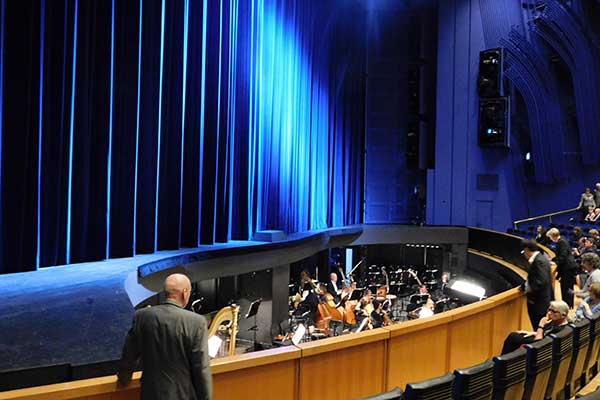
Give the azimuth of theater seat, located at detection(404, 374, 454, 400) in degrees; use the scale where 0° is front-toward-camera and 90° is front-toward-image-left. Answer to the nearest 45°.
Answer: approximately 135°

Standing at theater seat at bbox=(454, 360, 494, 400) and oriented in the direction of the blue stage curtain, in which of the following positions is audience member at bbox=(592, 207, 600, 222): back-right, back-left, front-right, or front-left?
front-right

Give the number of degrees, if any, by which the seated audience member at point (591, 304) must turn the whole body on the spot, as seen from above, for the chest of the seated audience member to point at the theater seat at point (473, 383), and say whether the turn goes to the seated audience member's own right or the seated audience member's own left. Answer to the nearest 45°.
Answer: approximately 90° to the seated audience member's own left

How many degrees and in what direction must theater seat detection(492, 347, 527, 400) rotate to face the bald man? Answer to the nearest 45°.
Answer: approximately 90° to its left

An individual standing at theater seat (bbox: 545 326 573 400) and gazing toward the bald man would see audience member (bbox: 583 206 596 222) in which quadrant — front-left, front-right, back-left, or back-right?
back-right

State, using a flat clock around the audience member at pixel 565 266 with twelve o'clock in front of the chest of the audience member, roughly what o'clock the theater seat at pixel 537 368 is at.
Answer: The theater seat is roughly at 9 o'clock from the audience member.

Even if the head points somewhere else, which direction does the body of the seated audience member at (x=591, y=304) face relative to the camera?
to the viewer's left

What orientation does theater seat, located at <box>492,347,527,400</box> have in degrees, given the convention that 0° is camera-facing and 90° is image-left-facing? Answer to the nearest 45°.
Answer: approximately 135°

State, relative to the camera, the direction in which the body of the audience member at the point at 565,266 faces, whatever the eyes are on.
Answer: to the viewer's left

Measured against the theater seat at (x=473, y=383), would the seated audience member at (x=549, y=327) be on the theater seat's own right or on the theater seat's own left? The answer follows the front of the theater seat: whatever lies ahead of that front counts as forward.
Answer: on the theater seat's own right

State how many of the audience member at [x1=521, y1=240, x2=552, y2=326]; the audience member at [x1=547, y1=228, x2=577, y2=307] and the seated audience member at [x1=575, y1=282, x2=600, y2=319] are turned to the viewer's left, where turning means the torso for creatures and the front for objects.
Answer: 3

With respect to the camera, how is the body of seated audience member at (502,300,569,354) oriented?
to the viewer's left

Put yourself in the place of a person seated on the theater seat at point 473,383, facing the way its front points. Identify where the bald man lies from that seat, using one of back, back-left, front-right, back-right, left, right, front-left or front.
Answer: left

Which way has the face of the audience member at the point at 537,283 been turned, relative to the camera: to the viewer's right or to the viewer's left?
to the viewer's left

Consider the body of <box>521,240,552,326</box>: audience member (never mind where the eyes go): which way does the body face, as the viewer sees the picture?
to the viewer's left
